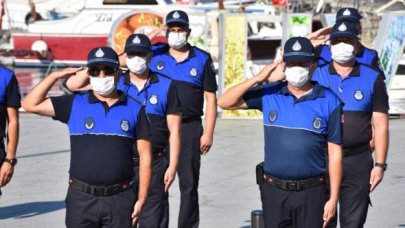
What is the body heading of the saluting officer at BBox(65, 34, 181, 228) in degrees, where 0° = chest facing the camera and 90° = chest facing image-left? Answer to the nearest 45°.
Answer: approximately 0°

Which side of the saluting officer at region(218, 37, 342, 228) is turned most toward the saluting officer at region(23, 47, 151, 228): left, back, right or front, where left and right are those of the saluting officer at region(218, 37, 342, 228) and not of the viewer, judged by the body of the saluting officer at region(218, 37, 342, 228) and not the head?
right

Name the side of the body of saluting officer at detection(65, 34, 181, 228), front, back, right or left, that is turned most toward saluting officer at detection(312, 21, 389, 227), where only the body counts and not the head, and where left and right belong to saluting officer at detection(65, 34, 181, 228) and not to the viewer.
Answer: left
